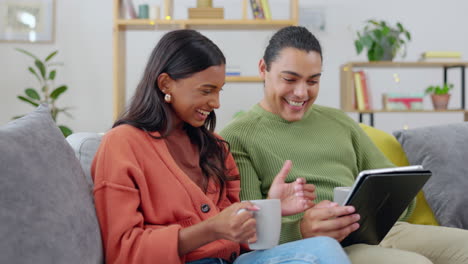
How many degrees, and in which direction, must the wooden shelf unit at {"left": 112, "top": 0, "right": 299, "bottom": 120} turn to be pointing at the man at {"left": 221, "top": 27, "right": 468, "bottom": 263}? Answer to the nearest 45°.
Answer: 0° — it already faces them

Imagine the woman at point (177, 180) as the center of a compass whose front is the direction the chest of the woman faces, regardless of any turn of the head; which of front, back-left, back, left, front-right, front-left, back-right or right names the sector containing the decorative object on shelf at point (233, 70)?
back-left

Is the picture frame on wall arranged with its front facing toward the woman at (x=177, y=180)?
yes

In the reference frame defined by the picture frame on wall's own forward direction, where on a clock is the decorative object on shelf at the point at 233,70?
The decorative object on shelf is roughly at 10 o'clock from the picture frame on wall.

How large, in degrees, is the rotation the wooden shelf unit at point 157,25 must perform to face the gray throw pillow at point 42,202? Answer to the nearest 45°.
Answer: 0° — it already faces it

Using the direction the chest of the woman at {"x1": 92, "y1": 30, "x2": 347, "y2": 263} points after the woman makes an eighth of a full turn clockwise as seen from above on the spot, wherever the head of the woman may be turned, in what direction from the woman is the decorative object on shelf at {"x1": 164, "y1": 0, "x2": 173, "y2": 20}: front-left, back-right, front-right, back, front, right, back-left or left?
back

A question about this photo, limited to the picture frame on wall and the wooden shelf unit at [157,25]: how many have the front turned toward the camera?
2

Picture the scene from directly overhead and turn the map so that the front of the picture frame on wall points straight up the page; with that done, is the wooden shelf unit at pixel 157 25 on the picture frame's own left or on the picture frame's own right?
on the picture frame's own left

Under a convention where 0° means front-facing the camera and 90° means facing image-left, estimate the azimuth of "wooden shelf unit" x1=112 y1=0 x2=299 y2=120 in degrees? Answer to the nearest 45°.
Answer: approximately 0°

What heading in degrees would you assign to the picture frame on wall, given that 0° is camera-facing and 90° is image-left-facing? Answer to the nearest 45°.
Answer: approximately 0°

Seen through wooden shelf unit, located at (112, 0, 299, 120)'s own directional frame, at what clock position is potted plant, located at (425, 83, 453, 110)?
The potted plant is roughly at 9 o'clock from the wooden shelf unit.

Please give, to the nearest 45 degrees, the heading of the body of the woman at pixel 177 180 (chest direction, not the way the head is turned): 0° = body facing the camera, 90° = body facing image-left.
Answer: approximately 315°

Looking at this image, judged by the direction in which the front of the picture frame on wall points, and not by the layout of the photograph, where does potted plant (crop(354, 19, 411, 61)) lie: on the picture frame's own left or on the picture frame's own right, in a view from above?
on the picture frame's own left

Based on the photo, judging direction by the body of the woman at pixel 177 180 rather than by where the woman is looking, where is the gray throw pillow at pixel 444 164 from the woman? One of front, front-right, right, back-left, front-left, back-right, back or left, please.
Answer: left
